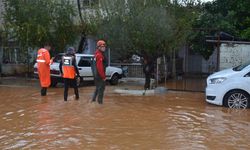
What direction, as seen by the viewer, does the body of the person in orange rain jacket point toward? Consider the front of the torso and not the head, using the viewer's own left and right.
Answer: facing to the right of the viewer

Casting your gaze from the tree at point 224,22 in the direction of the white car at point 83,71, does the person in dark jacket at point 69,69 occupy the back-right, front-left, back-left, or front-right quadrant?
front-left

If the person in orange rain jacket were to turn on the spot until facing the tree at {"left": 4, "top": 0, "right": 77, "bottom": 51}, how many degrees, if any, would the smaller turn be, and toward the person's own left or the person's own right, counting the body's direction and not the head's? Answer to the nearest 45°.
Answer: approximately 90° to the person's own left

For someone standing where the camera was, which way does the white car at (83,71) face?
facing away from the viewer and to the right of the viewer

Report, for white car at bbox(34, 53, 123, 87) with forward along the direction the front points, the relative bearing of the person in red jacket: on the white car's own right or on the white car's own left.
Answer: on the white car's own right

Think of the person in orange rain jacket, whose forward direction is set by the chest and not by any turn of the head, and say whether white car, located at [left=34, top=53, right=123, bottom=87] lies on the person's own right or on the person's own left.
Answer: on the person's own left

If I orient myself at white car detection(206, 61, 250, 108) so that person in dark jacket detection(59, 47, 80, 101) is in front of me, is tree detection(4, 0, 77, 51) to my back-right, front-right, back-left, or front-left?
front-right
